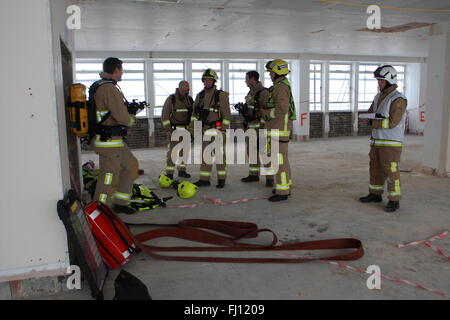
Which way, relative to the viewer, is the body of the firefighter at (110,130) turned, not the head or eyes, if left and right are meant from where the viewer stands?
facing to the right of the viewer

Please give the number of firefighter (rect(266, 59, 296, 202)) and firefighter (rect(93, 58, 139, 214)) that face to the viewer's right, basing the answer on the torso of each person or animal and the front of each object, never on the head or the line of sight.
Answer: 1

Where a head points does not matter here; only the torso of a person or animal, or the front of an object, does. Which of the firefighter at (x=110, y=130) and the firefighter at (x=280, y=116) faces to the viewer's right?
the firefighter at (x=110, y=130)

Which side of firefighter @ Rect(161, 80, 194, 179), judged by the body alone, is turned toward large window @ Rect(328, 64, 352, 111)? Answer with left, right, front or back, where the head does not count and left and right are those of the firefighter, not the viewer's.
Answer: left

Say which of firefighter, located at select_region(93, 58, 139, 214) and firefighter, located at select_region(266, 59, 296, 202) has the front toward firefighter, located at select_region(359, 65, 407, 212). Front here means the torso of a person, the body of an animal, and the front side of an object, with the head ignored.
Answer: firefighter, located at select_region(93, 58, 139, 214)

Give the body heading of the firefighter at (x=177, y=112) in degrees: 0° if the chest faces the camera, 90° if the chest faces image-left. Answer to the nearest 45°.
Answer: approximately 315°

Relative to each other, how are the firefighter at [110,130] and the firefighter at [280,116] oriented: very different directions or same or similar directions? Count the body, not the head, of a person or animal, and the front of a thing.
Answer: very different directions

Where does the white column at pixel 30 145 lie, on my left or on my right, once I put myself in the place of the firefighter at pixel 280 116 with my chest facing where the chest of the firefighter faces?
on my left

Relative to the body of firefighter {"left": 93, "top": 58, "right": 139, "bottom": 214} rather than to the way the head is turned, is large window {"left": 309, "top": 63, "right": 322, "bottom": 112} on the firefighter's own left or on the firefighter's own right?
on the firefighter's own left

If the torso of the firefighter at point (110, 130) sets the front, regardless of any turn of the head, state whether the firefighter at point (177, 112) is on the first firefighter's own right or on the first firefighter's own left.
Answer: on the first firefighter's own left

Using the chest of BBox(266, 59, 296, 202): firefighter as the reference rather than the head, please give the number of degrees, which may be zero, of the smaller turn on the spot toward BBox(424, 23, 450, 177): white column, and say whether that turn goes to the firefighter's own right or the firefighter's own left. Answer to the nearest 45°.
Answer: approximately 135° to the firefighter's own right

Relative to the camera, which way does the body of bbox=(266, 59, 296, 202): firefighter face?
to the viewer's left

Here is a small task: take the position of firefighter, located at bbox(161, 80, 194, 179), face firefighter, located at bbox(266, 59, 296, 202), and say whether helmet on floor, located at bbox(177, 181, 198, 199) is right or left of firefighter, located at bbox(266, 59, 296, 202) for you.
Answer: right

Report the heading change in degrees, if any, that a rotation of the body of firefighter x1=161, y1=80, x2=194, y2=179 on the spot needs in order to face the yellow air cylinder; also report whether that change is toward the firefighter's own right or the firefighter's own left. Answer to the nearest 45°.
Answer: approximately 45° to the firefighter's own right
